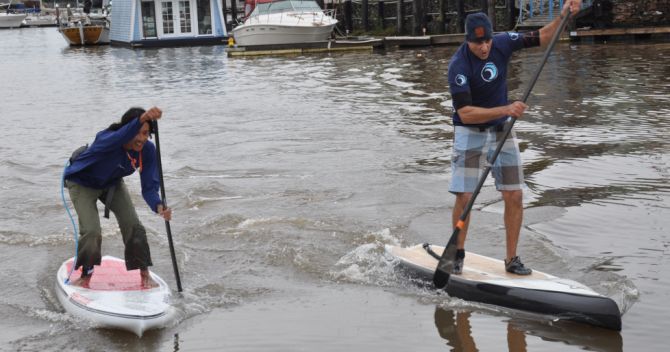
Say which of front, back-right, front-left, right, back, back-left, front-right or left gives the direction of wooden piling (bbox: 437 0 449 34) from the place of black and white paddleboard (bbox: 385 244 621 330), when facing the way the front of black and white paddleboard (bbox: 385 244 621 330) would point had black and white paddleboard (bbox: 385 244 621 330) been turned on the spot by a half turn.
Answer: front-right

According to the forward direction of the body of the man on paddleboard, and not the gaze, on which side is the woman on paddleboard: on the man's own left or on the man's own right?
on the man's own right

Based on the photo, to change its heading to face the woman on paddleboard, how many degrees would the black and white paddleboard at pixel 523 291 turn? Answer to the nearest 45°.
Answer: approximately 135° to its right

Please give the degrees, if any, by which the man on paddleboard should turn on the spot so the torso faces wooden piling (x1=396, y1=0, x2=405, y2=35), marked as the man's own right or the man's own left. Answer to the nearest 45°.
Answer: approximately 135° to the man's own left

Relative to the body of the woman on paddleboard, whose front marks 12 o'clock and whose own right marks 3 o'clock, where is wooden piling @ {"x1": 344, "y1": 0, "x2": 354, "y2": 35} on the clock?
The wooden piling is roughly at 8 o'clock from the woman on paddleboard.

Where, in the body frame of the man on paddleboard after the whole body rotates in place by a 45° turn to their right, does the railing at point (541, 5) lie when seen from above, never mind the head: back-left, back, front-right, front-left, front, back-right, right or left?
back

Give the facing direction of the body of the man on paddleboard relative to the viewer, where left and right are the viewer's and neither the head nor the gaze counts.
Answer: facing the viewer and to the right of the viewer

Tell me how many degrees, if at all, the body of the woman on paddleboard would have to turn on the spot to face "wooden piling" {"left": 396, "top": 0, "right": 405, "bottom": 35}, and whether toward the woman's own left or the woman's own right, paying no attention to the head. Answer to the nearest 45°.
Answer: approximately 135° to the woman's own left

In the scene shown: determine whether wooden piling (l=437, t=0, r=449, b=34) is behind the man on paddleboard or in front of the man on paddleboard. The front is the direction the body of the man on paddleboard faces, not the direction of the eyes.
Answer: behind

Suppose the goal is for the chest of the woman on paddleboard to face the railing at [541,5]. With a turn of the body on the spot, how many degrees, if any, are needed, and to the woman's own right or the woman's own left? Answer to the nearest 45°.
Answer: approximately 90° to the woman's own left

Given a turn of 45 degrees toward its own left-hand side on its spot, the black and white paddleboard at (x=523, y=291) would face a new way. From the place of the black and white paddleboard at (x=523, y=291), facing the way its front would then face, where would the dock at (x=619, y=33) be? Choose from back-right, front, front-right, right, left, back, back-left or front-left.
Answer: left

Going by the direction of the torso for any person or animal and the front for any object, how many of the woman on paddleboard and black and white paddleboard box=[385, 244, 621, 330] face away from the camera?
0

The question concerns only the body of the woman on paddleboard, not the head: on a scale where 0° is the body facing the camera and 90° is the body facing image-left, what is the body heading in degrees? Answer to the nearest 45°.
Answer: approximately 315°

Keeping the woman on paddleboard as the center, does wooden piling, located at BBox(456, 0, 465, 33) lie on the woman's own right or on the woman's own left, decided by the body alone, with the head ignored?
on the woman's own left
